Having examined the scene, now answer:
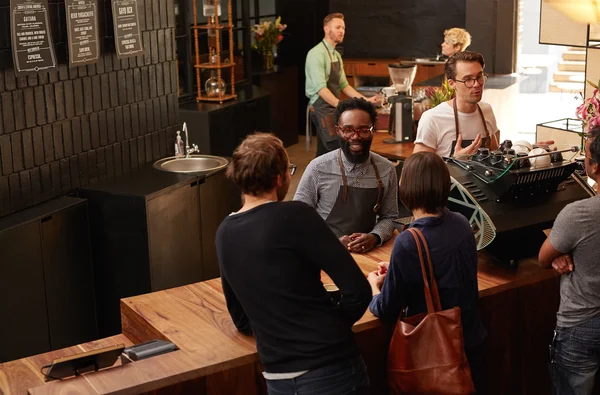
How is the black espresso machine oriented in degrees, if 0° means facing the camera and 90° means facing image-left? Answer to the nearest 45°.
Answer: approximately 135°

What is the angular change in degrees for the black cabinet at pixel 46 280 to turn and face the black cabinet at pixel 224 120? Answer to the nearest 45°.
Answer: approximately 90° to its left

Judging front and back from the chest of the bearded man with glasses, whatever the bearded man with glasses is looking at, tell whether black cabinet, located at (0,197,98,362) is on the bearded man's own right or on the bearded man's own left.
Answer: on the bearded man's own right

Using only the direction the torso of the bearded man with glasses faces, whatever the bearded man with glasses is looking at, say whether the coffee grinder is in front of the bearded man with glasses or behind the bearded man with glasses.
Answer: behind

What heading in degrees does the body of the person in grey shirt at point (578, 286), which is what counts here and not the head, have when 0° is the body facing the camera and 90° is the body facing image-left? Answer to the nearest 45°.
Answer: approximately 135°

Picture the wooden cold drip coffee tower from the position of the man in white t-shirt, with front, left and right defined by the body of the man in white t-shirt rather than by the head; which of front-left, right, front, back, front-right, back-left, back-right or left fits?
back

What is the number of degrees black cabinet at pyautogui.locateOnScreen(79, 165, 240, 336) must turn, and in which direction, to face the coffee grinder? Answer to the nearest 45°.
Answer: approximately 90° to its left

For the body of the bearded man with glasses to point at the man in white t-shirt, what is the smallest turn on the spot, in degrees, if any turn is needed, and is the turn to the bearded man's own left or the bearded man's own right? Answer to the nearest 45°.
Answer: approximately 135° to the bearded man's own left
